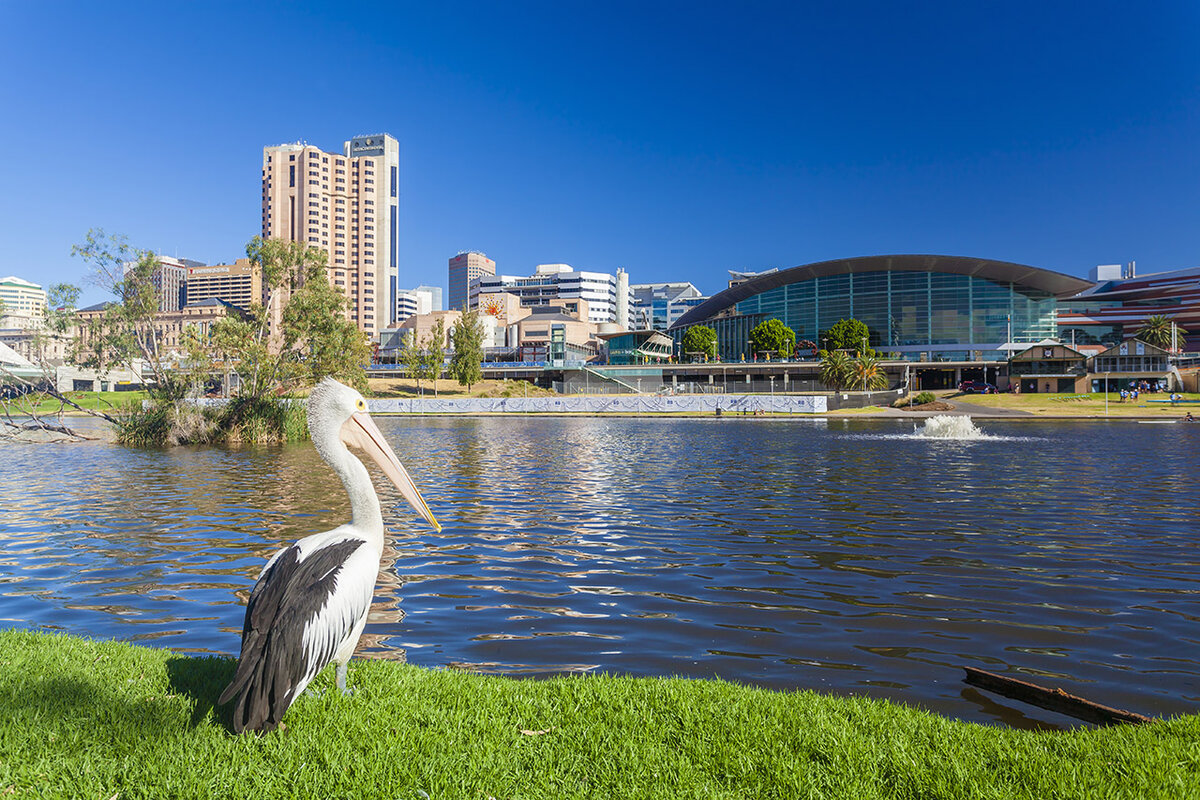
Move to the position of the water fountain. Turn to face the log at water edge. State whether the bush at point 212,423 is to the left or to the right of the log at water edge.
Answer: right

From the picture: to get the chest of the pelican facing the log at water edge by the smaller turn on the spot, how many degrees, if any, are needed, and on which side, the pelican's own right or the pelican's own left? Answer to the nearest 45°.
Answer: approximately 45° to the pelican's own right

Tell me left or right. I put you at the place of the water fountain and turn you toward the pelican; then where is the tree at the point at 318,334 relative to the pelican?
right

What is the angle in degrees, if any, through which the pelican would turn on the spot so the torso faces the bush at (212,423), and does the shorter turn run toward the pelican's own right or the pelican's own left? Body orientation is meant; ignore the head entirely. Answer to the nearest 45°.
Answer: approximately 45° to the pelican's own left

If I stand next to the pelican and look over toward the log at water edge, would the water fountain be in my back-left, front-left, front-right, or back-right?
front-left

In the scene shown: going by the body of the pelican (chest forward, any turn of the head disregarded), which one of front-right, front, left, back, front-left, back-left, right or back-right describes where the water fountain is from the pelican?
front

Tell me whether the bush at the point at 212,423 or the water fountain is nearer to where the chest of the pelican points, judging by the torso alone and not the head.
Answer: the water fountain

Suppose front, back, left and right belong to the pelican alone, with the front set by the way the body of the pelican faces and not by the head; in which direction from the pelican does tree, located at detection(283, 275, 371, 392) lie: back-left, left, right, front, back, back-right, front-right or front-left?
front-left

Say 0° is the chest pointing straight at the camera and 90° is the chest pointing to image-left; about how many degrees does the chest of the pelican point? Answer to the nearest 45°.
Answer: approximately 225°
